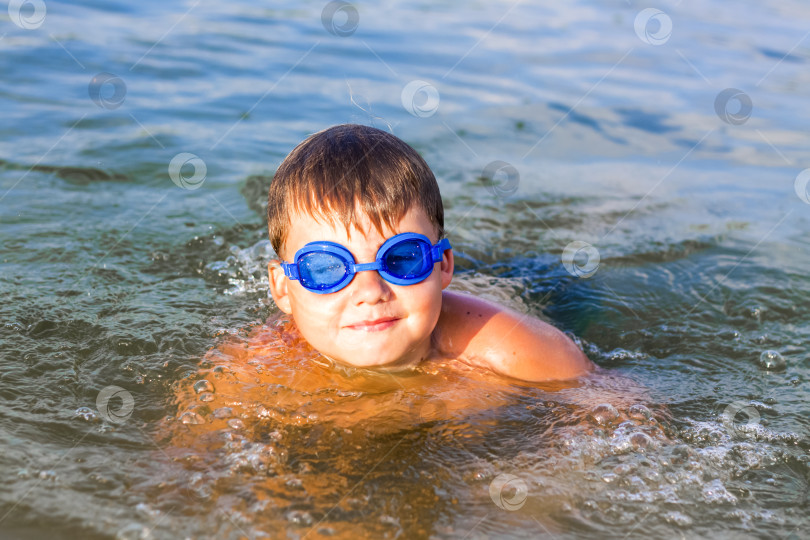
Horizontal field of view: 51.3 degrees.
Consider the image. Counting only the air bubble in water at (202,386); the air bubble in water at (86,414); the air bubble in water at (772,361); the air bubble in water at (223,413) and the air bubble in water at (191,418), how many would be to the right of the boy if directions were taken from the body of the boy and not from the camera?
4

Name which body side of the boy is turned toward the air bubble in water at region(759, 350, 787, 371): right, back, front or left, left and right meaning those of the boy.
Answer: left

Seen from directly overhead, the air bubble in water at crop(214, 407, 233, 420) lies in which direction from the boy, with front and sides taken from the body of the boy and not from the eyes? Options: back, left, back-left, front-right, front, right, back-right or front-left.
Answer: right

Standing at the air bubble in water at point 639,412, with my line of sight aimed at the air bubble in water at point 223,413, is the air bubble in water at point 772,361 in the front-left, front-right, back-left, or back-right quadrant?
back-right

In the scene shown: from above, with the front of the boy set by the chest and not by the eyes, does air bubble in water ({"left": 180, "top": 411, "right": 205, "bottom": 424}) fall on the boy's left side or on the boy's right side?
on the boy's right side

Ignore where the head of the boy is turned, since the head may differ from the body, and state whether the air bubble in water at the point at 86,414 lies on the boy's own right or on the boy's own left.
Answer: on the boy's own right

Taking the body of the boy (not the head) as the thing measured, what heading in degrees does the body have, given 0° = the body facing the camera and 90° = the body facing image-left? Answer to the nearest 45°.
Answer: approximately 0°

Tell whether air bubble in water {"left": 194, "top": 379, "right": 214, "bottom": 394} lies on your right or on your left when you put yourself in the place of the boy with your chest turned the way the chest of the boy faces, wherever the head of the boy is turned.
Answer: on your right

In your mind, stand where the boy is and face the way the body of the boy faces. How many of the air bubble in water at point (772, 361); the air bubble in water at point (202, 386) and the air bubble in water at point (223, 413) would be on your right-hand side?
2

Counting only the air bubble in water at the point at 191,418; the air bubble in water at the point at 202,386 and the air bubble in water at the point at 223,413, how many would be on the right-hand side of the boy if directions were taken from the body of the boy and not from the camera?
3

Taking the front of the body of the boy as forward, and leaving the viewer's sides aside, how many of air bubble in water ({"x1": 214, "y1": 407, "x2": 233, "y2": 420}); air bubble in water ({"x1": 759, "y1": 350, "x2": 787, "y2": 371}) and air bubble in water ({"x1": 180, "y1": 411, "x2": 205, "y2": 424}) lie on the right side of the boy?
2
